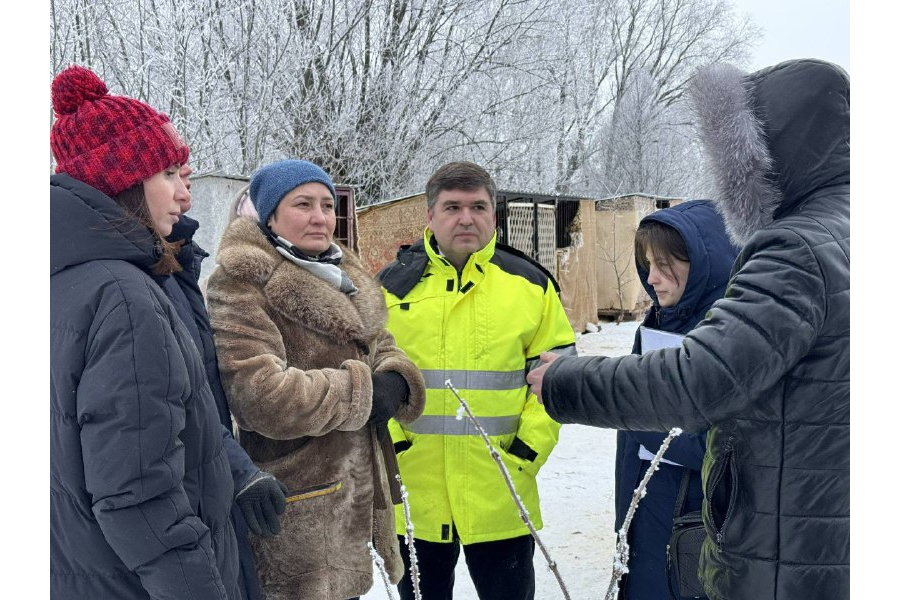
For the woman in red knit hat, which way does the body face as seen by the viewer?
to the viewer's right

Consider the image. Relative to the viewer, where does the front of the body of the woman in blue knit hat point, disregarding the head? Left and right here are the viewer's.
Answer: facing the viewer and to the right of the viewer

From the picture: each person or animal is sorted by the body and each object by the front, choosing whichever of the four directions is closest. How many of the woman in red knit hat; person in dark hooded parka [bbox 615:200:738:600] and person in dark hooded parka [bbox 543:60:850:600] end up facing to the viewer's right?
1

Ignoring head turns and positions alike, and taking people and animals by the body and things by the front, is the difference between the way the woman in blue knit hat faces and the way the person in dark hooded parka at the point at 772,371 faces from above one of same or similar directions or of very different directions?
very different directions

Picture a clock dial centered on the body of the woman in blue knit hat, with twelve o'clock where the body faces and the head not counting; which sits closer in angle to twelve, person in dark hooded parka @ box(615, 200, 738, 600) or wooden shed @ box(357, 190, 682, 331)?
the person in dark hooded parka

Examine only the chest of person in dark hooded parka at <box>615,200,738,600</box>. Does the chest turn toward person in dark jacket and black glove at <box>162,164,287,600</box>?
yes

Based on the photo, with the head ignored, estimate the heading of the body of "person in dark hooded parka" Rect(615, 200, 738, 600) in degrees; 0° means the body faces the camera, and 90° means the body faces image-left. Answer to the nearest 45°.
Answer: approximately 45°

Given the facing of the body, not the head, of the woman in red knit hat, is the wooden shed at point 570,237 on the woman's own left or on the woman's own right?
on the woman's own left

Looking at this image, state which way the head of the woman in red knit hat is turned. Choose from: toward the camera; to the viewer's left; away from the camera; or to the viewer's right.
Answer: to the viewer's right

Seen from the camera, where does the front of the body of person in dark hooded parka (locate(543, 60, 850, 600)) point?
to the viewer's left
